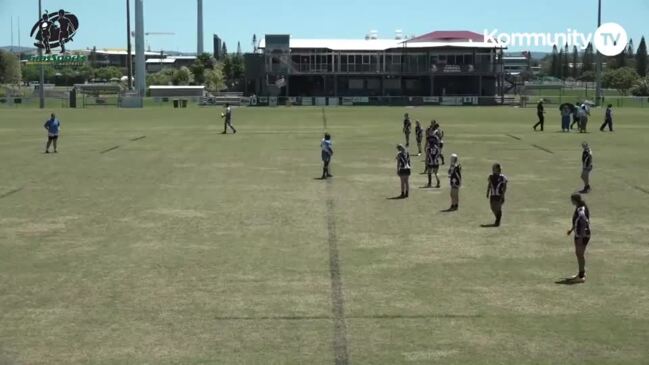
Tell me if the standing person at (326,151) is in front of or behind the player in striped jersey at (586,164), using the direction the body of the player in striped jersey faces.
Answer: in front

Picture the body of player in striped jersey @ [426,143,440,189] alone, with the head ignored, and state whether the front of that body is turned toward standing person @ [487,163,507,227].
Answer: no

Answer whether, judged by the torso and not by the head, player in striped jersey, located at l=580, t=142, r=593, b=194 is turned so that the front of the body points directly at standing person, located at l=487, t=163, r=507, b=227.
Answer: no

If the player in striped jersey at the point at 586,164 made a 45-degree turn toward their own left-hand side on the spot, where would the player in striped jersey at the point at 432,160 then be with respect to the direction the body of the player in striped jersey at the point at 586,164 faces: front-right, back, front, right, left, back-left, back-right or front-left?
front-right

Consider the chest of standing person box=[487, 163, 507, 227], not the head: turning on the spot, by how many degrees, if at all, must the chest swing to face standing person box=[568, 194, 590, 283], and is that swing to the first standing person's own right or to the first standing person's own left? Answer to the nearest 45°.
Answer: approximately 180°

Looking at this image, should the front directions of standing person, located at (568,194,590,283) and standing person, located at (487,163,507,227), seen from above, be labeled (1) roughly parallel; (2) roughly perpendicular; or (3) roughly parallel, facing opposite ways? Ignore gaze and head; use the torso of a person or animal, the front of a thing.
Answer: roughly perpendicular

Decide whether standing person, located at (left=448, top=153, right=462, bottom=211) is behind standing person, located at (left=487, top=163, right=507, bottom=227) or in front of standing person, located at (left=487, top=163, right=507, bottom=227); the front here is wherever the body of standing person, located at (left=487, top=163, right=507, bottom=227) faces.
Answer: in front

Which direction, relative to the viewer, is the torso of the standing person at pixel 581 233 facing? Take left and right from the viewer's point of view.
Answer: facing to the left of the viewer

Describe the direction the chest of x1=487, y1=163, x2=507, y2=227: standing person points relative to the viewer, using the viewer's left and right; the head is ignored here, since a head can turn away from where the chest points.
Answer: facing away from the viewer

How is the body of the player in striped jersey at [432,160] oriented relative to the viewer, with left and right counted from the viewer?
facing away from the viewer

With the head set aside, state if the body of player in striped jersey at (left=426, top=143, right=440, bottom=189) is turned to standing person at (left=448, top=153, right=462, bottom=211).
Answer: no

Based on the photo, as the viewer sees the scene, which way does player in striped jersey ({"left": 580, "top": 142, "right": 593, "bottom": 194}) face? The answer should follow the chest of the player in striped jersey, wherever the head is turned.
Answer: to the viewer's left

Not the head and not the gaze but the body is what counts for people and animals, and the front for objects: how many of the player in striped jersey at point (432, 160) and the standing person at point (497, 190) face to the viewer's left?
0
